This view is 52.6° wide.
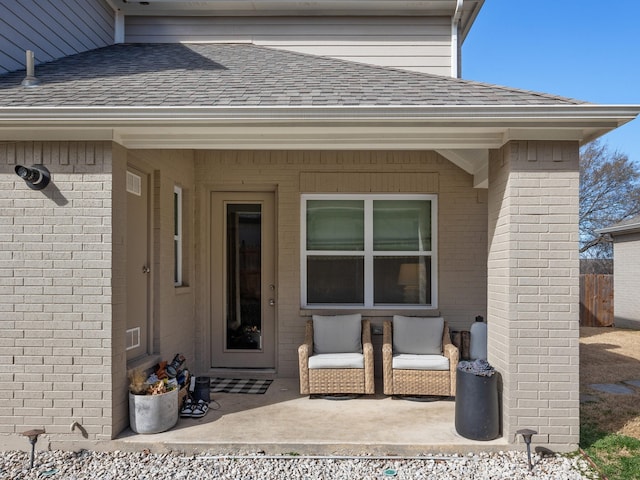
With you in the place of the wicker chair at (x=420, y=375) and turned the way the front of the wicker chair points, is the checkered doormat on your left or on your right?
on your right

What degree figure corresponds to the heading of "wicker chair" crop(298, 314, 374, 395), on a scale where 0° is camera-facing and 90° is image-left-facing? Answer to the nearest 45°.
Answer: approximately 0°

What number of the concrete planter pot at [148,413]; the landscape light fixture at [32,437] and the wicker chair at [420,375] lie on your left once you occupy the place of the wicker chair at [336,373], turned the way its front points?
1

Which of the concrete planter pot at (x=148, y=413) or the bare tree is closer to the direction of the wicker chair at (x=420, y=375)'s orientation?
the concrete planter pot

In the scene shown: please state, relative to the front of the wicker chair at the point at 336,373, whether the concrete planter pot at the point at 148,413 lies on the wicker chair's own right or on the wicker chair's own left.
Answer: on the wicker chair's own right

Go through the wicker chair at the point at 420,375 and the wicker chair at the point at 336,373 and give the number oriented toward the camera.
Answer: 2

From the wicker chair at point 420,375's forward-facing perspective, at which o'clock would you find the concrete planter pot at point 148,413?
The concrete planter pot is roughly at 2 o'clock from the wicker chair.
